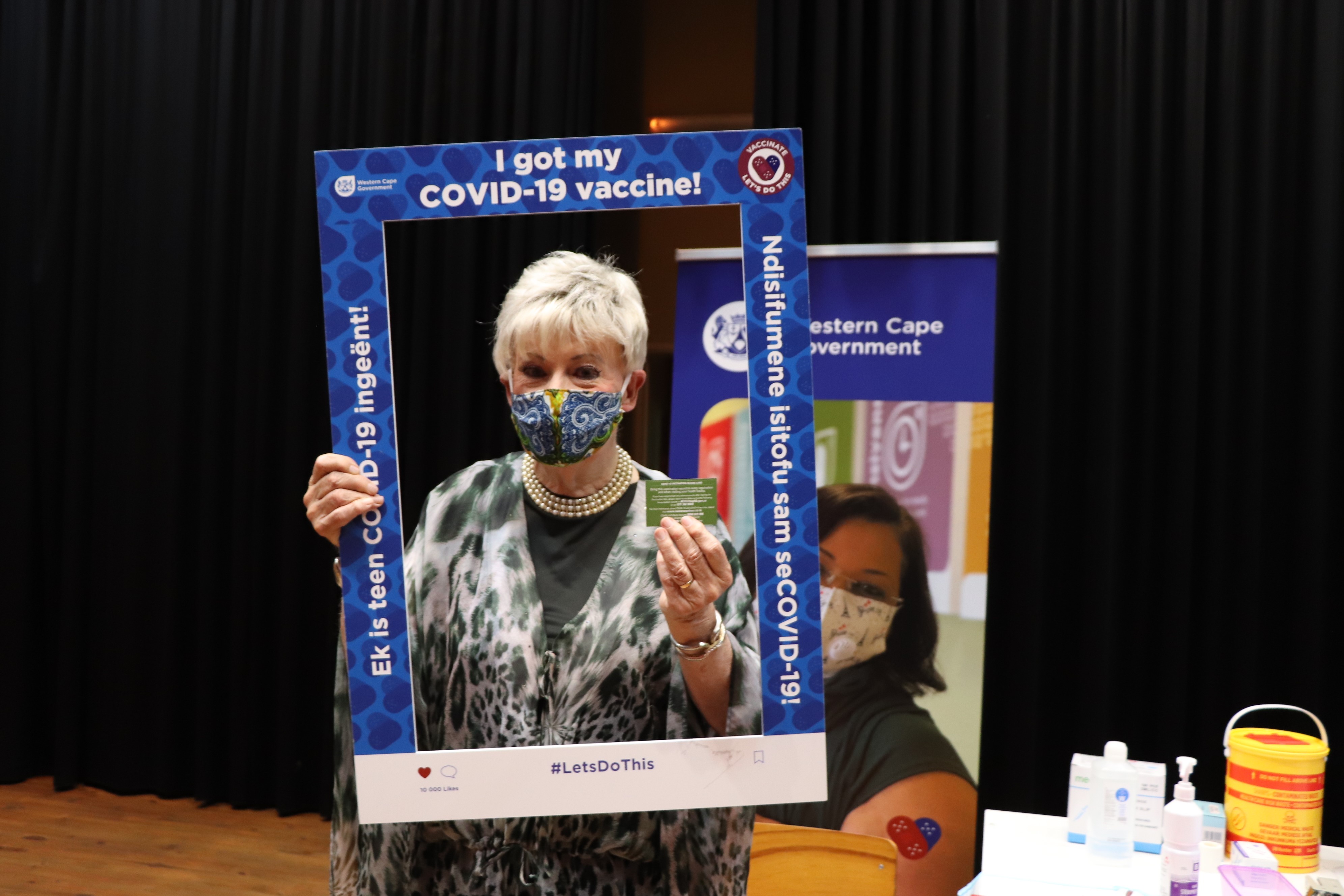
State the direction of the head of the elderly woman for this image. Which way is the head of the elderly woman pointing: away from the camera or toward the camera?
toward the camera

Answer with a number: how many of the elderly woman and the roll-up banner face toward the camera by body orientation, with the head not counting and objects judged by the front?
2

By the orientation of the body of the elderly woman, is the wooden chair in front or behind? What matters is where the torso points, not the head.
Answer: behind

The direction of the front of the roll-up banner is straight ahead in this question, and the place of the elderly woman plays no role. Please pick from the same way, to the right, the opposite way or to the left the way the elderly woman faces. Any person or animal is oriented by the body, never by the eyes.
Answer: the same way

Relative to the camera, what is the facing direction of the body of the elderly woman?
toward the camera

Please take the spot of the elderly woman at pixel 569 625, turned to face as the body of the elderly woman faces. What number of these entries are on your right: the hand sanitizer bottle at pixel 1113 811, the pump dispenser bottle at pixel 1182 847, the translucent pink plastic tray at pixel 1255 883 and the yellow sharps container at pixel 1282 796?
0

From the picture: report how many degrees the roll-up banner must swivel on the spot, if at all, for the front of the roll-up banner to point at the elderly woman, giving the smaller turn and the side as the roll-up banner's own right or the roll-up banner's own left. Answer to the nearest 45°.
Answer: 0° — it already faces them

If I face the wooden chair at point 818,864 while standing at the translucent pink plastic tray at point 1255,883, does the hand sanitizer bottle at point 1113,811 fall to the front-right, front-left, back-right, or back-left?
front-right

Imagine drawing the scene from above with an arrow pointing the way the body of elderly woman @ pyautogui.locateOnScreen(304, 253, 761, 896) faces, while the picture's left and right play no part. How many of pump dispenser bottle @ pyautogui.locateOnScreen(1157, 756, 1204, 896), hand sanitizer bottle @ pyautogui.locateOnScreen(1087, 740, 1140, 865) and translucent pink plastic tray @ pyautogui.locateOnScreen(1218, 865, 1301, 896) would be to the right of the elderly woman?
0

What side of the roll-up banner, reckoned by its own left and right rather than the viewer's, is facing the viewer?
front

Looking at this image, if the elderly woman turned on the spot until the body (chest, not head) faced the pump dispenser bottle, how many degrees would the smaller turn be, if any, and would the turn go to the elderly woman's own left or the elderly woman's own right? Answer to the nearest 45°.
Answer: approximately 90° to the elderly woman's own left

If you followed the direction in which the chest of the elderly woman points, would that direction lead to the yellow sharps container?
no
